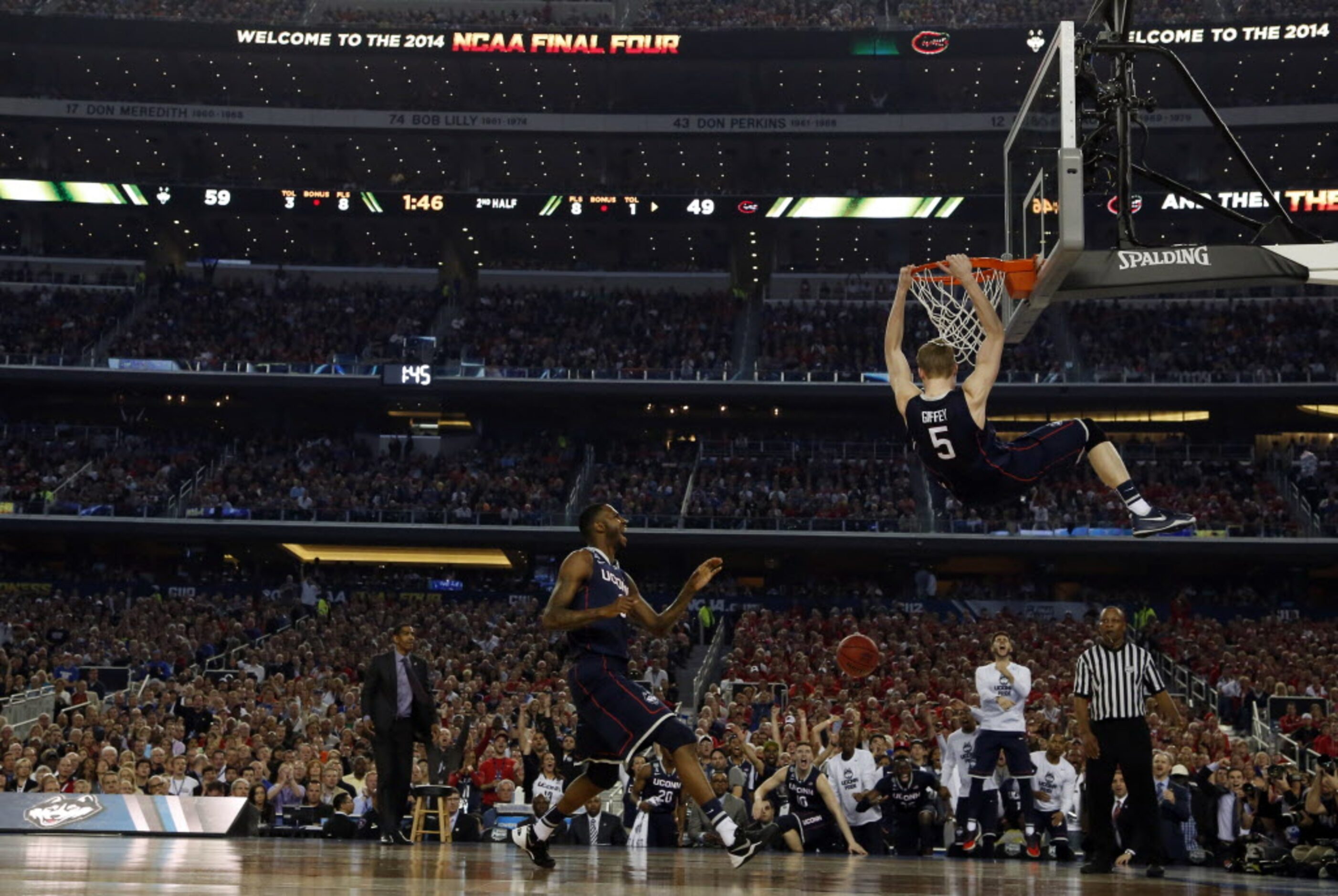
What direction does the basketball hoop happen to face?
to the viewer's left

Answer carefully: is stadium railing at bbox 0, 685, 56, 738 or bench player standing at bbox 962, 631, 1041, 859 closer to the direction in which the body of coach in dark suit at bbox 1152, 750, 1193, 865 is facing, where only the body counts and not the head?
the bench player standing

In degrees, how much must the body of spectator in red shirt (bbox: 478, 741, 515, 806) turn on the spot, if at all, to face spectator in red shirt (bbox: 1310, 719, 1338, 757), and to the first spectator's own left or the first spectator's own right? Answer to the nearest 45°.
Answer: approximately 90° to the first spectator's own left

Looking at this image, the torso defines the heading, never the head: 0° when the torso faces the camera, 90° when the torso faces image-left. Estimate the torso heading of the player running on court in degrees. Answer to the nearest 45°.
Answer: approximately 270°

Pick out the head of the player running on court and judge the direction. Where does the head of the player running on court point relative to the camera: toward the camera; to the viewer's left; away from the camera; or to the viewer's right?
to the viewer's right

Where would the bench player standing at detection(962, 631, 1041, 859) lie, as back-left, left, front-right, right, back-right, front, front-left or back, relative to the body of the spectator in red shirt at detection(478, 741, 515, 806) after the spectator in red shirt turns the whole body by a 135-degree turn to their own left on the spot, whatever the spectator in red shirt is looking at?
right

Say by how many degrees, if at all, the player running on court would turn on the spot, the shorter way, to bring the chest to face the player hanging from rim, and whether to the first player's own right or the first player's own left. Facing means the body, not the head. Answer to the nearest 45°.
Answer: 0° — they already face them

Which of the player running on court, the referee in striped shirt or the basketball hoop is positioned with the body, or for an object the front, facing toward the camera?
the referee in striped shirt

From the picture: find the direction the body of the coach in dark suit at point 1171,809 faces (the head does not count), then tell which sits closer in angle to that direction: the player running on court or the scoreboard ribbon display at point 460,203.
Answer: the player running on court

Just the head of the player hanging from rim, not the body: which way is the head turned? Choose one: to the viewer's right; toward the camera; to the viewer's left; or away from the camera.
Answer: away from the camera

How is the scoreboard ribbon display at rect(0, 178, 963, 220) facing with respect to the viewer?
toward the camera

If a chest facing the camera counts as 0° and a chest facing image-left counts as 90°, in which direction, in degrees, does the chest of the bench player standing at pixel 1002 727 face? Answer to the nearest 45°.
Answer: approximately 0°

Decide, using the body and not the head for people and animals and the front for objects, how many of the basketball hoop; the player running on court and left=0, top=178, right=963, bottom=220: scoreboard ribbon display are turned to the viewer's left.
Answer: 1

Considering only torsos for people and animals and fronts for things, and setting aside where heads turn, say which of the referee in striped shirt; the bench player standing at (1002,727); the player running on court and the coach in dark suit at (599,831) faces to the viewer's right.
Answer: the player running on court
